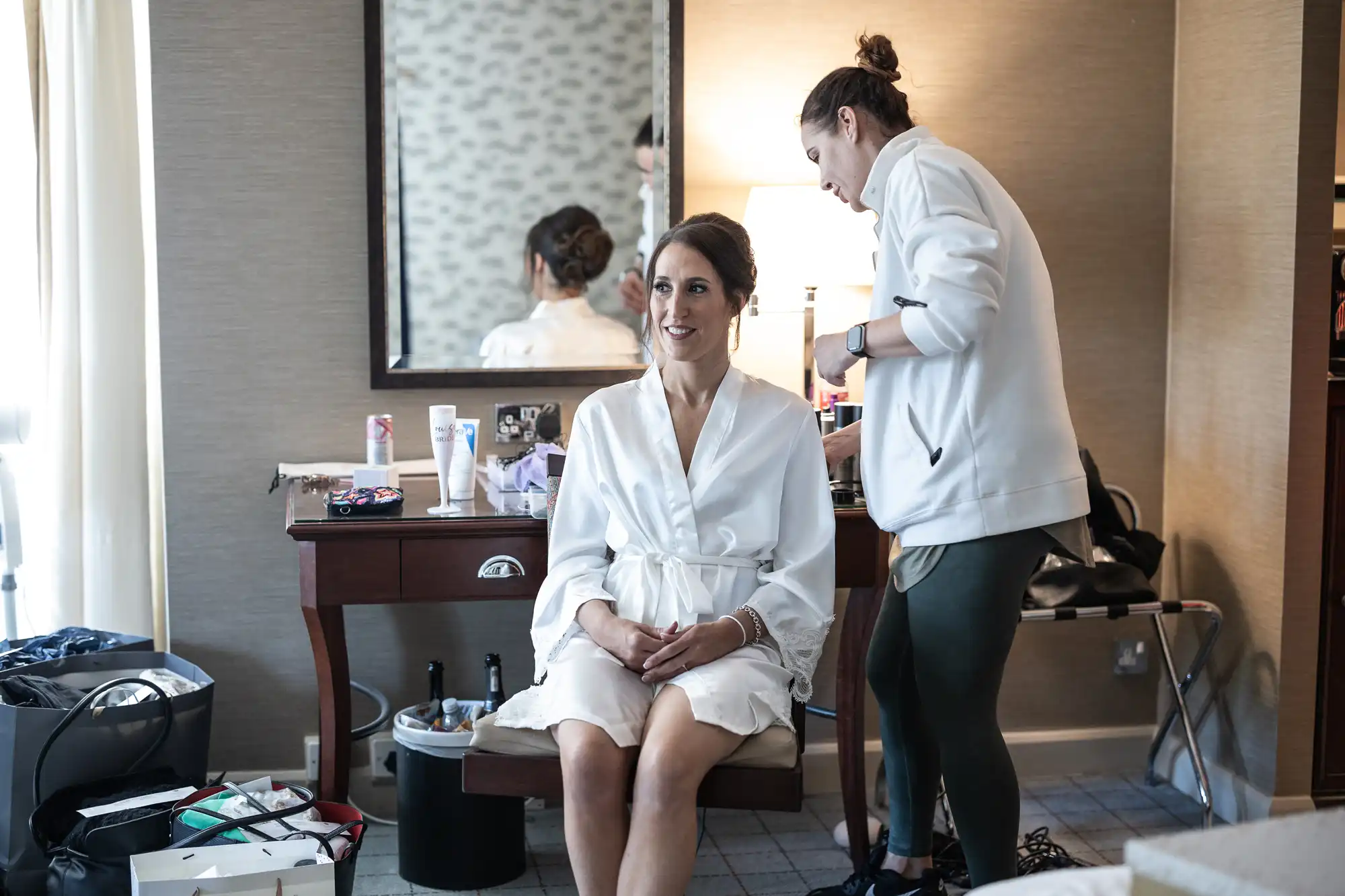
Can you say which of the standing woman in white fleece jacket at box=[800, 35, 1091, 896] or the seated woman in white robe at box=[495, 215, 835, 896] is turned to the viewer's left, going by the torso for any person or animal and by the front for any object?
the standing woman in white fleece jacket

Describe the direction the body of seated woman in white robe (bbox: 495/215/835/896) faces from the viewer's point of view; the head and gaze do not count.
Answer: toward the camera

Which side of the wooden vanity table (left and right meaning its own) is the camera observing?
front

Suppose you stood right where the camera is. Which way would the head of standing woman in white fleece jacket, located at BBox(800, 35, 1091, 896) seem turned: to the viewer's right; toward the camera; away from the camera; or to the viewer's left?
to the viewer's left

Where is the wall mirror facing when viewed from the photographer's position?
facing the viewer

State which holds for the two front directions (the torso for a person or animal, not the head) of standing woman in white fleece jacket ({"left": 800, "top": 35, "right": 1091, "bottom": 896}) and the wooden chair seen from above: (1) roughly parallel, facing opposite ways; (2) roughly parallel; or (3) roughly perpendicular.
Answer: roughly perpendicular

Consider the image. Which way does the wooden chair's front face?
toward the camera

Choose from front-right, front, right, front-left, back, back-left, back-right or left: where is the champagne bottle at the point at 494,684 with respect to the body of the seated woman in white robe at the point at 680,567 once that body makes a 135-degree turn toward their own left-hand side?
left

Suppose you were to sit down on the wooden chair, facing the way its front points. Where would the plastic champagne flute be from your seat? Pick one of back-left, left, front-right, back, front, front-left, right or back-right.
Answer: back-right

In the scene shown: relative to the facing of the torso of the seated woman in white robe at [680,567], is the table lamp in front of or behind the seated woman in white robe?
behind

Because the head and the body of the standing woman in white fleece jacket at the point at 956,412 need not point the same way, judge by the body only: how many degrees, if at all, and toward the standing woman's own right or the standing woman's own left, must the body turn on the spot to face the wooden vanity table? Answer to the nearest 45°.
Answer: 0° — they already face it

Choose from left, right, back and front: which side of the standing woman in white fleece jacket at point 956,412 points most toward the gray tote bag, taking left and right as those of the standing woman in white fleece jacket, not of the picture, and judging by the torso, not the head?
front

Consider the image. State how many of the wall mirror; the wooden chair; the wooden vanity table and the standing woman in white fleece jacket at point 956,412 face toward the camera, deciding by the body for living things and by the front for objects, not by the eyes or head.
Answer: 3

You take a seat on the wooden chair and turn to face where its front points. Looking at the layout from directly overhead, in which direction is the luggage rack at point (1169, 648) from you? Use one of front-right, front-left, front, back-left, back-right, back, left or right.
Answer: back-left

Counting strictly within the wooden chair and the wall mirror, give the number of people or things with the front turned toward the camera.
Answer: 2
